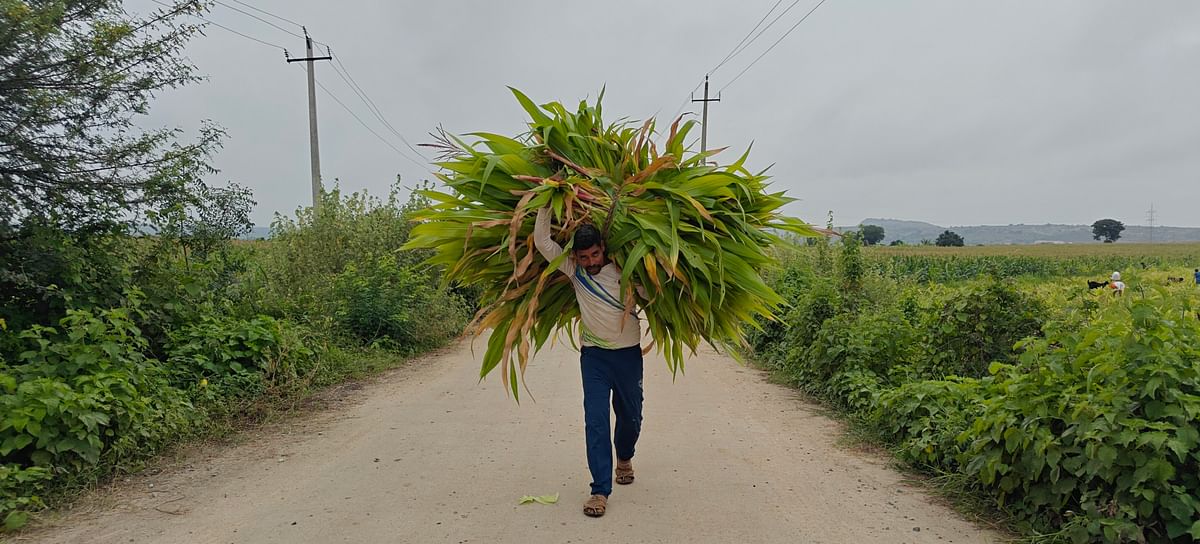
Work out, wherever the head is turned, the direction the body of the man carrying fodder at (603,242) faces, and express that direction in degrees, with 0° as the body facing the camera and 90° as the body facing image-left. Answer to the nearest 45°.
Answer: approximately 0°

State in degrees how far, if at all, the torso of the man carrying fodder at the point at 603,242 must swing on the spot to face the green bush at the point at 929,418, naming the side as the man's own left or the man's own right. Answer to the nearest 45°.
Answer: approximately 90° to the man's own left

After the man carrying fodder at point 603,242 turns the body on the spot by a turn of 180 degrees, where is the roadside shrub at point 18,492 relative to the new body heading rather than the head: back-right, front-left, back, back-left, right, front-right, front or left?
left

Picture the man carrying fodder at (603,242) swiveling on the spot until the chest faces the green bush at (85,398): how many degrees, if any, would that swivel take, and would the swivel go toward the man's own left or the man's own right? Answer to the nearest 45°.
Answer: approximately 90° to the man's own right

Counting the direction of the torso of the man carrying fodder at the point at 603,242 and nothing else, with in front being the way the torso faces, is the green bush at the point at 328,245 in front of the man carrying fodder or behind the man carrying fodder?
behind

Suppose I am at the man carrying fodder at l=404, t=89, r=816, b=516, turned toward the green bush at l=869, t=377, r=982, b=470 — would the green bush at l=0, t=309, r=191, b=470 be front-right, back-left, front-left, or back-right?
back-left

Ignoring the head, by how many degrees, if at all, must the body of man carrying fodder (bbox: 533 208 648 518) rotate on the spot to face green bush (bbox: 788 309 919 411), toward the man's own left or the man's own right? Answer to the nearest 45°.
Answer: approximately 135° to the man's own left

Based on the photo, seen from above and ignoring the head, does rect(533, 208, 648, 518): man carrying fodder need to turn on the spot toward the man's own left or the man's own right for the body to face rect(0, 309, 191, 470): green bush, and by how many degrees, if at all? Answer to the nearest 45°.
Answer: approximately 90° to the man's own right

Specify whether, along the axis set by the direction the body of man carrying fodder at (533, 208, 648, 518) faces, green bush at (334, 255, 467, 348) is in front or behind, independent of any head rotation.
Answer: behind

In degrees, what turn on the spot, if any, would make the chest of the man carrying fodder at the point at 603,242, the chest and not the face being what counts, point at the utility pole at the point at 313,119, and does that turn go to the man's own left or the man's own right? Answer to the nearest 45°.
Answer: approximately 135° to the man's own right
